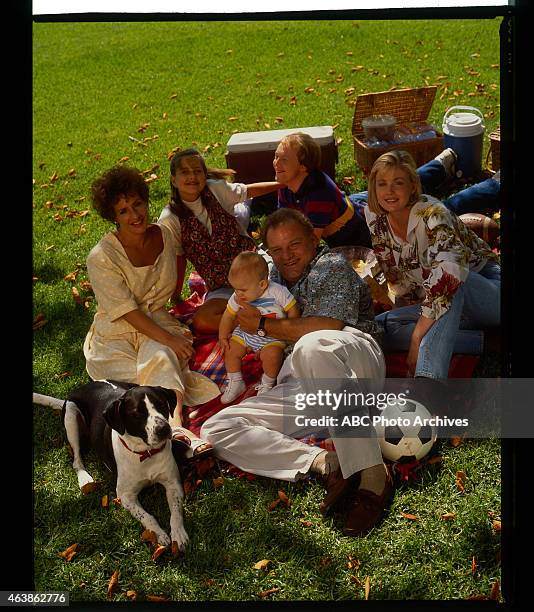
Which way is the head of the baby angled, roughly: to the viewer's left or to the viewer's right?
to the viewer's left

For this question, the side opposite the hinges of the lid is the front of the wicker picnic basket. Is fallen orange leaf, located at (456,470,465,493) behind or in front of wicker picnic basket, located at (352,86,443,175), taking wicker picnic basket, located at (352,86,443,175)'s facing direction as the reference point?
in front

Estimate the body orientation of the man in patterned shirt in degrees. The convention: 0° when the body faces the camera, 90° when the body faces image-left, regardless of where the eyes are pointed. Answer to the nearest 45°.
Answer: approximately 45°

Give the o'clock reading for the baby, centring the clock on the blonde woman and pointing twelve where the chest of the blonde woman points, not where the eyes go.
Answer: The baby is roughly at 1 o'clock from the blonde woman.

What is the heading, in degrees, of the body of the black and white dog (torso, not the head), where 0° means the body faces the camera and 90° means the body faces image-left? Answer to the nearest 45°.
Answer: approximately 315°

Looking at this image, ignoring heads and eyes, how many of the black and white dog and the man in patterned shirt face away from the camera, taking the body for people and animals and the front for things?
0

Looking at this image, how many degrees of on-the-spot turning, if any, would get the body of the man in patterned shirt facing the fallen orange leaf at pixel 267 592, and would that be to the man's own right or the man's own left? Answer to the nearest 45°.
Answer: approximately 45° to the man's own left

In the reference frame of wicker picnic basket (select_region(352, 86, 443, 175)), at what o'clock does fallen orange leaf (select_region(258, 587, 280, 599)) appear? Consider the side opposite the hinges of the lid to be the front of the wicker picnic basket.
The fallen orange leaf is roughly at 12 o'clock from the wicker picnic basket.

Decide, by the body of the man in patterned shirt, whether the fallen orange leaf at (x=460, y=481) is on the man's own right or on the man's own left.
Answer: on the man's own left

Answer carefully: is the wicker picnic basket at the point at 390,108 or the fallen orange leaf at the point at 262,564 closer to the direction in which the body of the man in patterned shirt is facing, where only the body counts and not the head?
the fallen orange leaf

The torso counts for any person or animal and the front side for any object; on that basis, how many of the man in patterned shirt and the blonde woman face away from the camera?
0

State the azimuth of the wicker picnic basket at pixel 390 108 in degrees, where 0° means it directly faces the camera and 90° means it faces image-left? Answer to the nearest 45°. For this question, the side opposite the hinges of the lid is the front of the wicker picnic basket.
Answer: approximately 0°

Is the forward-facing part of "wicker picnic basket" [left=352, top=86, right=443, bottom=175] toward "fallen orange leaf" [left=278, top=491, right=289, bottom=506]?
yes
